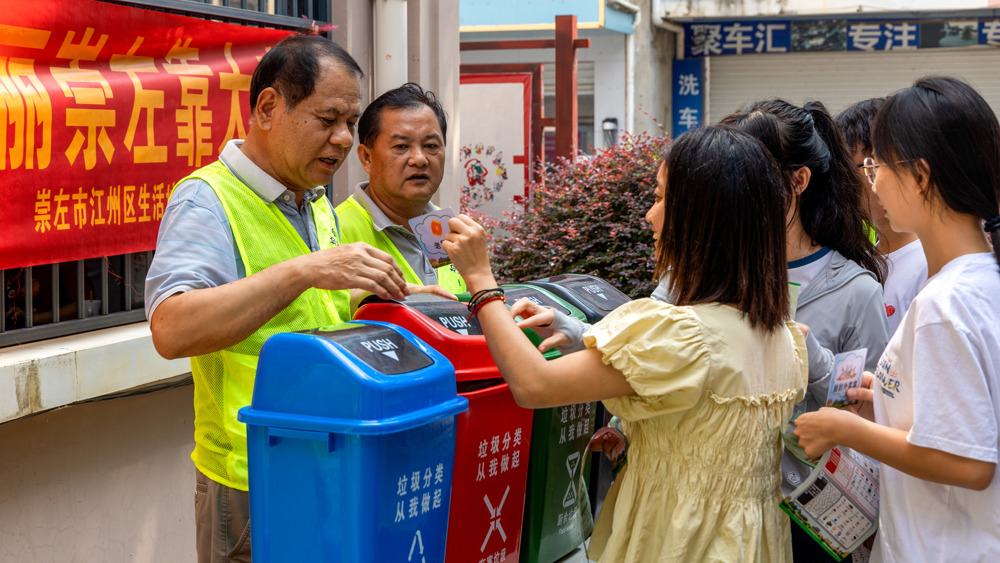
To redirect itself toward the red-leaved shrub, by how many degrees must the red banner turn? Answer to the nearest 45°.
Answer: approximately 90° to its left

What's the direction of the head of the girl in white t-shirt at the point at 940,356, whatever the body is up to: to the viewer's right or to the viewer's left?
to the viewer's left

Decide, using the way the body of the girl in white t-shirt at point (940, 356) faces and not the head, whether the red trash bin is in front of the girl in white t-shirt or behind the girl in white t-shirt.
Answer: in front

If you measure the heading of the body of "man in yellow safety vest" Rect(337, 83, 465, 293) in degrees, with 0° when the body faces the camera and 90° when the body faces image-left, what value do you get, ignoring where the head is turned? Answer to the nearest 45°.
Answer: approximately 315°

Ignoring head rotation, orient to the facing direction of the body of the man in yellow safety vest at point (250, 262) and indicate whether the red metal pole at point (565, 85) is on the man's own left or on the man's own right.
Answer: on the man's own left

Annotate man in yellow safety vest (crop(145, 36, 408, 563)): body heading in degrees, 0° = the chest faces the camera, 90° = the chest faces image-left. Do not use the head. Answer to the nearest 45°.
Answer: approximately 315°

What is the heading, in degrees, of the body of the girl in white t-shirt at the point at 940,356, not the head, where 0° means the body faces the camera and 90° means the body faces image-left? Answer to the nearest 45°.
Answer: approximately 90°

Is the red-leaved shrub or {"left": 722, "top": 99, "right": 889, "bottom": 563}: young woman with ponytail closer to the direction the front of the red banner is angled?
the young woman with ponytail
